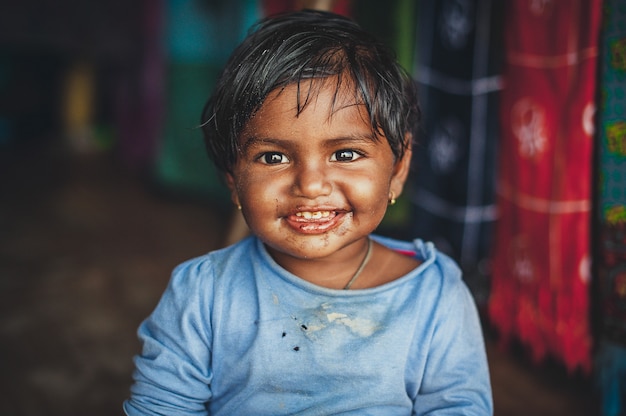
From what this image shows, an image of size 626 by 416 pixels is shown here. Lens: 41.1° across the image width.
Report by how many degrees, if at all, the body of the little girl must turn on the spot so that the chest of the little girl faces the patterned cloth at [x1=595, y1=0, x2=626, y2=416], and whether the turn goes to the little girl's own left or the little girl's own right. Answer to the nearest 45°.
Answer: approximately 135° to the little girl's own left

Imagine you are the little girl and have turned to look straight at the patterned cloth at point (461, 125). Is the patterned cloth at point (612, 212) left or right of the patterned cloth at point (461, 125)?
right

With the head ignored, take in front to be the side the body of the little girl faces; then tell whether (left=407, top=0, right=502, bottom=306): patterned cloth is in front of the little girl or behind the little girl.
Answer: behind

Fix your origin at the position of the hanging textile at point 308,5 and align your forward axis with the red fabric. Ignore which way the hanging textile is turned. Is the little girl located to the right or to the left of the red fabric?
right

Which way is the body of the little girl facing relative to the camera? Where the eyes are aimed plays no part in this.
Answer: toward the camera

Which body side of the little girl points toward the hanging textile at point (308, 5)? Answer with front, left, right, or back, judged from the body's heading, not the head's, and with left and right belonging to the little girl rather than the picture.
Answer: back

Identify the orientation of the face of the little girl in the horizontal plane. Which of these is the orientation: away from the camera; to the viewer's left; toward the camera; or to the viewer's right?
toward the camera

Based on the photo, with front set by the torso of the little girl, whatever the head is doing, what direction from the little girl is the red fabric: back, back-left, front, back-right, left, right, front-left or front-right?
back-left
